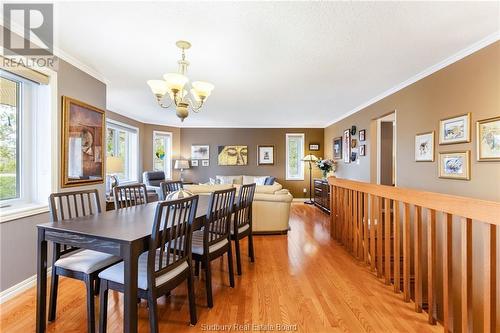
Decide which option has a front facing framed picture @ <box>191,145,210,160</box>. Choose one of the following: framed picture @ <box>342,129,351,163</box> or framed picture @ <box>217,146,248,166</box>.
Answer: framed picture @ <box>342,129,351,163</box>

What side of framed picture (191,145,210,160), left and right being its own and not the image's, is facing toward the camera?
front

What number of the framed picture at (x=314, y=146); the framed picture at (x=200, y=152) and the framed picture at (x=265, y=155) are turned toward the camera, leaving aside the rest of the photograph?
3

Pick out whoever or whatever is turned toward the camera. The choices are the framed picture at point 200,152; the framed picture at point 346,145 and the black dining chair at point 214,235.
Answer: the framed picture at point 200,152

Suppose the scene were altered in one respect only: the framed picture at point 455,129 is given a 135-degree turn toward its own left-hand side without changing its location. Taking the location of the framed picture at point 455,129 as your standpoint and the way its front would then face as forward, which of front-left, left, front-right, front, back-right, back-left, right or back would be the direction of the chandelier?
back-right

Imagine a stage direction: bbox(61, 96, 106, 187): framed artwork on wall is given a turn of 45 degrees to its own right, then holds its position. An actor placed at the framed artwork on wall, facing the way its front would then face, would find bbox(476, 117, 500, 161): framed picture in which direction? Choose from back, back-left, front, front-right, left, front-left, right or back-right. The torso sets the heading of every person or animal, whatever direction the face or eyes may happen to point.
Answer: front-left

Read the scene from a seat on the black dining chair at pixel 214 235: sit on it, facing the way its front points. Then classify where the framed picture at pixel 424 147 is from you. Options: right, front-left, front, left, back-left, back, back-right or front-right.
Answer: back-right

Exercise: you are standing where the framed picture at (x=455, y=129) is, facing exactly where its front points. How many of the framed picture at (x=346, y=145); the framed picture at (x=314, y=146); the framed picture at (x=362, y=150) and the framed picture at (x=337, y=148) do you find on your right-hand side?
4

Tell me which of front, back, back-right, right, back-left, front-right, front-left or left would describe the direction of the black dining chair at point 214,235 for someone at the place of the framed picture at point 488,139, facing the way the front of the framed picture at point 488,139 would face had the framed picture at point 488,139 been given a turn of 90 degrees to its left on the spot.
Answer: right

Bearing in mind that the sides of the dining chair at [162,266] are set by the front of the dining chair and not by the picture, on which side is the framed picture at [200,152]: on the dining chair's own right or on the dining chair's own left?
on the dining chair's own right

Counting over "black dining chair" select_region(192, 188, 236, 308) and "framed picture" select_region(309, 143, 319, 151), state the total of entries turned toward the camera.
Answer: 1

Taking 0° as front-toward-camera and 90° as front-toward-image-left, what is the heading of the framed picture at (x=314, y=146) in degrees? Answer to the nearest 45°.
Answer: approximately 0°

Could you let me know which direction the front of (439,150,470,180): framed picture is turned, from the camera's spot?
facing the viewer and to the left of the viewer

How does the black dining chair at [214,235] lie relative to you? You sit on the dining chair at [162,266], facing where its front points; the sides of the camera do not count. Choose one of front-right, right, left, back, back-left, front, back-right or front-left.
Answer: right

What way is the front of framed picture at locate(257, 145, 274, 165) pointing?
toward the camera

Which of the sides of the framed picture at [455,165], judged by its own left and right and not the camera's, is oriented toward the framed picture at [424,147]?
right
